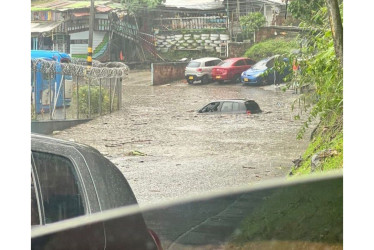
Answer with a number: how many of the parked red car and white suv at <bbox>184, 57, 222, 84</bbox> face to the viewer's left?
0

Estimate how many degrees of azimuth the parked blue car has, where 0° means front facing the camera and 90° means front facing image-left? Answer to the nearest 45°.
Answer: approximately 45°
